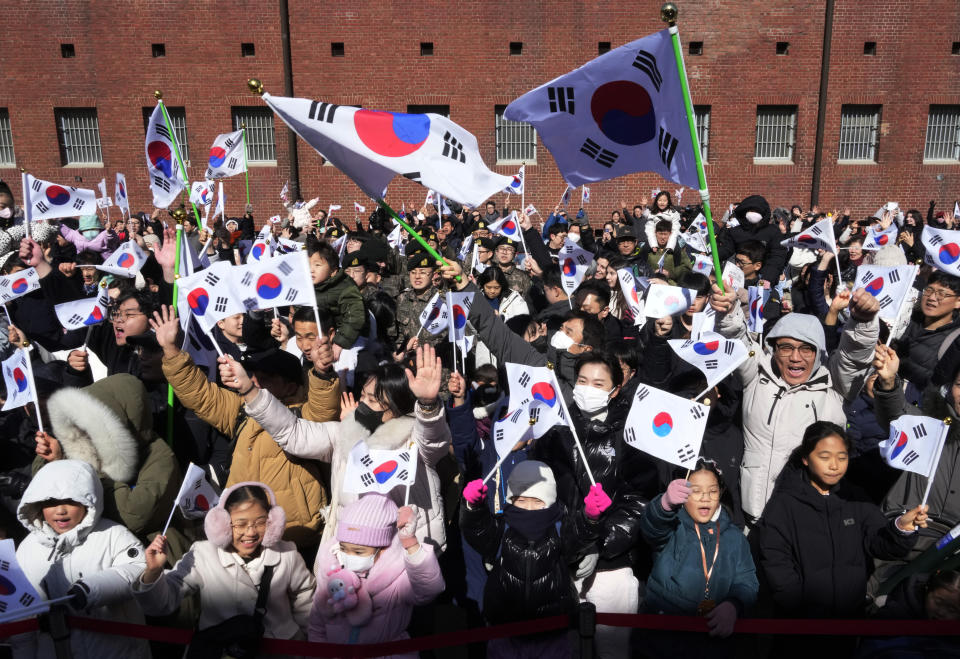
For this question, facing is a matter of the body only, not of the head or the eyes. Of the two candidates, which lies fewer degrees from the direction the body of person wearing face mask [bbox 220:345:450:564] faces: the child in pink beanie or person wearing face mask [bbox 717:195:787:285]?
the child in pink beanie

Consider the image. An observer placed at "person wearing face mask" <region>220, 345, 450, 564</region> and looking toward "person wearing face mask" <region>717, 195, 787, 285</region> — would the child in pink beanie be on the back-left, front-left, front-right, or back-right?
back-right

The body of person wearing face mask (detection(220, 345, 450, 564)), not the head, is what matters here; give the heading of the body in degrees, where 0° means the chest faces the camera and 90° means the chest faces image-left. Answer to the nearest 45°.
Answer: approximately 45°

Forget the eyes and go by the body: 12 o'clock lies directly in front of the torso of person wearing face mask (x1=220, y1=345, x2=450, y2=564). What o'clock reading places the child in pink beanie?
The child in pink beanie is roughly at 11 o'clock from the person wearing face mask.

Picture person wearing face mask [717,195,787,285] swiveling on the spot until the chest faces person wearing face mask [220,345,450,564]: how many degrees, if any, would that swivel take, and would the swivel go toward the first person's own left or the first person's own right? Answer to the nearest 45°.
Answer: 0° — they already face them

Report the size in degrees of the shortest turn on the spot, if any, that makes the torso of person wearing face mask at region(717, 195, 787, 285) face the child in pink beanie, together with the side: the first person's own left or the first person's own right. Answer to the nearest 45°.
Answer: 0° — they already face them

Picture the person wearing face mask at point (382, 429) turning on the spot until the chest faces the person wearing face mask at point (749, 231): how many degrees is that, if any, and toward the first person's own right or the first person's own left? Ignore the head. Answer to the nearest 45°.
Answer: approximately 180°
